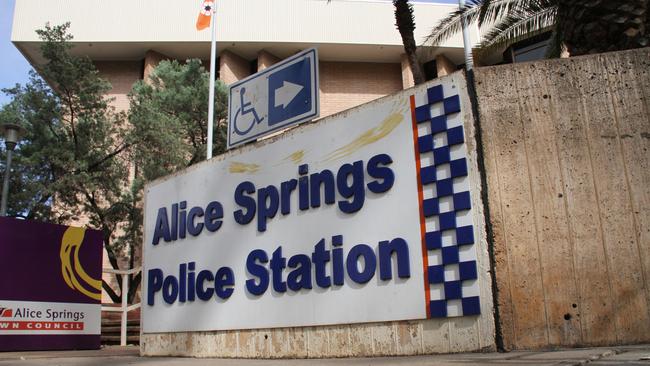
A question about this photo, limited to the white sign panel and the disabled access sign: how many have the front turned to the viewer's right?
0

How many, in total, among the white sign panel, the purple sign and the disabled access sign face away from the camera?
0

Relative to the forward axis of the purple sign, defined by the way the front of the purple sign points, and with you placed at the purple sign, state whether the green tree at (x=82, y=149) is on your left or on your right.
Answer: on your left

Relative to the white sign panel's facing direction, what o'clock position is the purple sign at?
The purple sign is roughly at 3 o'clock from the white sign panel.

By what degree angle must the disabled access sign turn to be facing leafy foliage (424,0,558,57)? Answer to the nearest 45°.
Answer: approximately 180°

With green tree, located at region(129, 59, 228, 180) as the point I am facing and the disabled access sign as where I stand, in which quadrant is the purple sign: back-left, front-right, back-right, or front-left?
front-left

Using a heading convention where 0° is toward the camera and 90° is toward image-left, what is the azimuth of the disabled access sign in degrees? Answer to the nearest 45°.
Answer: approximately 45°

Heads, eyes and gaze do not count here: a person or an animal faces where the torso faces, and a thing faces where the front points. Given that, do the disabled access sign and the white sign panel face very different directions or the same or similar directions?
same or similar directions

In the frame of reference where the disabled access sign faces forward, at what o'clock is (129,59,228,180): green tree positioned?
The green tree is roughly at 4 o'clock from the disabled access sign.

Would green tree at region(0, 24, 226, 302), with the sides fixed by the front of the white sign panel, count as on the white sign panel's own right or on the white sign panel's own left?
on the white sign panel's own right

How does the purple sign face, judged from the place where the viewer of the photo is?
facing the viewer and to the right of the viewer
